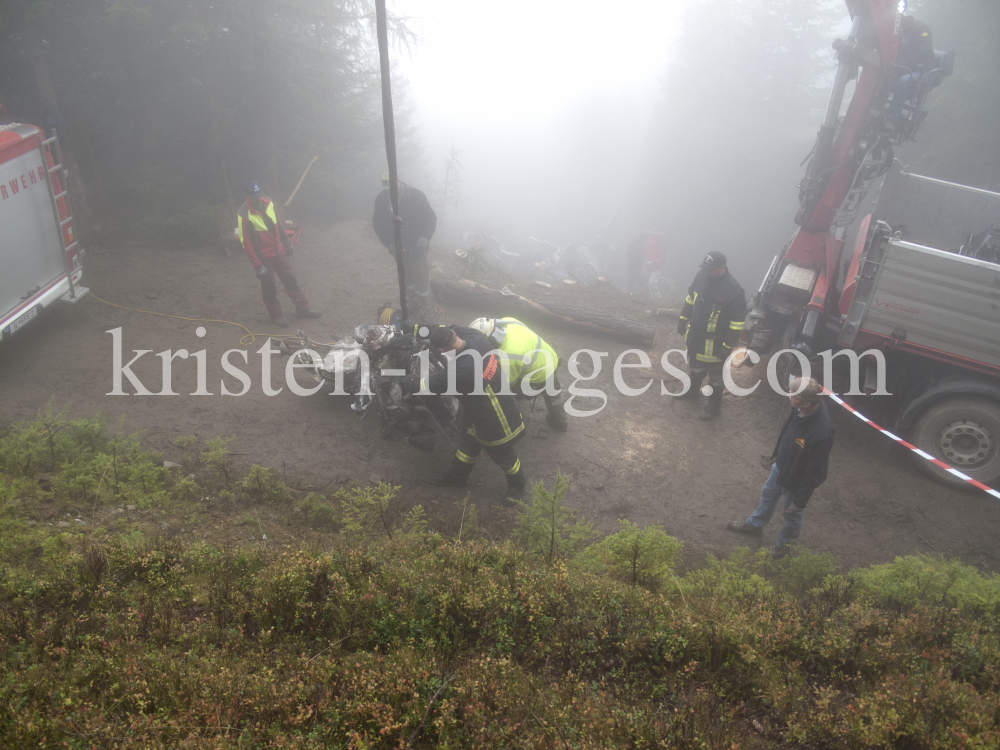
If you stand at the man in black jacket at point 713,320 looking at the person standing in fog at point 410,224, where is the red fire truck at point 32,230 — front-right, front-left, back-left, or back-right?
front-left

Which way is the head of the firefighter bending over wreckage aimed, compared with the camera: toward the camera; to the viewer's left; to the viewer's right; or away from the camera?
to the viewer's left

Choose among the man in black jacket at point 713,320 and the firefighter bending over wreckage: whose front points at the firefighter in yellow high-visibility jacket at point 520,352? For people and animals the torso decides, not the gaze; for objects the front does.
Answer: the man in black jacket

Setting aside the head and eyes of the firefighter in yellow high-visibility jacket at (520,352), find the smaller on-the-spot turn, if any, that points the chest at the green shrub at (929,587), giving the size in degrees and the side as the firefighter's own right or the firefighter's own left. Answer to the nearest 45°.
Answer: approximately 135° to the firefighter's own left

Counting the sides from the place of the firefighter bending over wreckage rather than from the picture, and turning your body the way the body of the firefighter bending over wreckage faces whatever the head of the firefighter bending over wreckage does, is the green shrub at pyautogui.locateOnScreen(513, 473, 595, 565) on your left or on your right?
on your left

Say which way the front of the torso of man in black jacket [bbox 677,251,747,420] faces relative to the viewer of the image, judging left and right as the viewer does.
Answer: facing the viewer and to the left of the viewer

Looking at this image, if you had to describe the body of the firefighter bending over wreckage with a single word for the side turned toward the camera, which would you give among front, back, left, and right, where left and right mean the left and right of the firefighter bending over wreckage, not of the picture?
left

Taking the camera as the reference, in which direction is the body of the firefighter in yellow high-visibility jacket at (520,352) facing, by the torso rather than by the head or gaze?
to the viewer's left

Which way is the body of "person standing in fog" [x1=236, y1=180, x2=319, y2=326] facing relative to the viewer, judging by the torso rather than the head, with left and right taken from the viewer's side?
facing the viewer and to the right of the viewer
